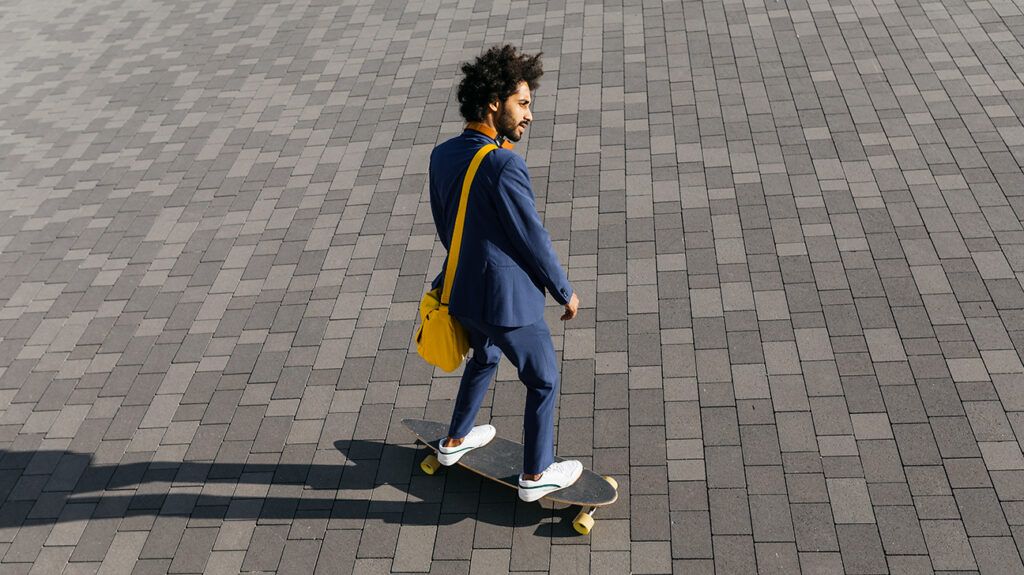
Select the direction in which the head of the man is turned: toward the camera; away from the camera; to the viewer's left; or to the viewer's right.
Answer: to the viewer's right

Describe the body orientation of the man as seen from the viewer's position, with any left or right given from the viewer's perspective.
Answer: facing away from the viewer and to the right of the viewer
